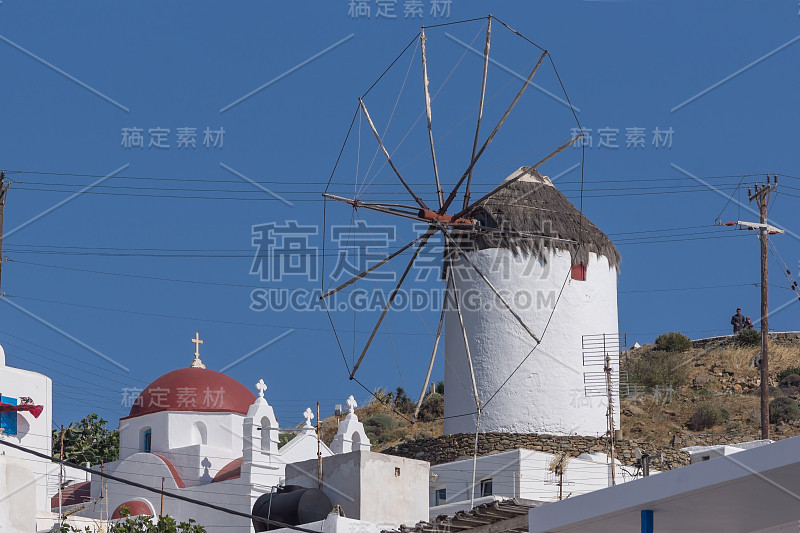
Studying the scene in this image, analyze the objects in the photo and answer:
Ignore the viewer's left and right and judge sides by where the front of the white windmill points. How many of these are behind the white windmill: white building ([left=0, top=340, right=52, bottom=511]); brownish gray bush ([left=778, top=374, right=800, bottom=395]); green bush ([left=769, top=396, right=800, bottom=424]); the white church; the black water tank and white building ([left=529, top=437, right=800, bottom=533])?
2

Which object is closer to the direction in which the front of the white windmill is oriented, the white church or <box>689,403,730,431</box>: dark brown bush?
the white church

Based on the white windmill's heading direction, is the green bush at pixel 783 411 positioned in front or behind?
behind

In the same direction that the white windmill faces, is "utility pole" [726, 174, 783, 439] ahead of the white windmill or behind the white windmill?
behind

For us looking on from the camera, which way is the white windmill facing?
facing the viewer and to the left of the viewer

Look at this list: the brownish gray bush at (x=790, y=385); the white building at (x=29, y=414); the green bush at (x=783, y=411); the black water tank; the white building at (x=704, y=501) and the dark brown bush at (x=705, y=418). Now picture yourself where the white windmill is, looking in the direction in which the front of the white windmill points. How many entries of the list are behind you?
3

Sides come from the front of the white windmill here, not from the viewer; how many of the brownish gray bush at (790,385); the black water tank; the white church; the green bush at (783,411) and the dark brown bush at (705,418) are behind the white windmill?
3

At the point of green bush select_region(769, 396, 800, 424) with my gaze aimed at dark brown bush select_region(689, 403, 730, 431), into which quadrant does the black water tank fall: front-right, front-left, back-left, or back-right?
front-left

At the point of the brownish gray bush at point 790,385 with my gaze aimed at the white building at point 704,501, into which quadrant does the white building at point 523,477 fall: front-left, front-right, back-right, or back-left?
front-right

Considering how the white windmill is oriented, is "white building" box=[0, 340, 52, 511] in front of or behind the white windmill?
in front

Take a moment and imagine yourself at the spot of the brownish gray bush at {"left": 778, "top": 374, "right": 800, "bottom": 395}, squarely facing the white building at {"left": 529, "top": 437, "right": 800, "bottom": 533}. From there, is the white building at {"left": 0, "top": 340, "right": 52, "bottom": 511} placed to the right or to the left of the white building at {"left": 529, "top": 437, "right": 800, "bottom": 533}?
right

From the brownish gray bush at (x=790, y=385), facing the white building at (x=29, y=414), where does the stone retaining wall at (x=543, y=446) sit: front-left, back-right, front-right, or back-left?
front-left

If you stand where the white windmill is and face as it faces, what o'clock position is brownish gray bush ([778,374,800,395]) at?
The brownish gray bush is roughly at 6 o'clock from the white windmill.

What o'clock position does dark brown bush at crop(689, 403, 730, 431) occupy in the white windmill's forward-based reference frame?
The dark brown bush is roughly at 6 o'clock from the white windmill.

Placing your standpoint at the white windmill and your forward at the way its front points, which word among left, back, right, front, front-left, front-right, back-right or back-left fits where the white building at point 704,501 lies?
front-left

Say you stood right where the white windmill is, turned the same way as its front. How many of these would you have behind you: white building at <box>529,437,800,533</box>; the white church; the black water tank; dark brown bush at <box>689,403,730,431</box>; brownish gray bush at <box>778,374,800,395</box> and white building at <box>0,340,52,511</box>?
2

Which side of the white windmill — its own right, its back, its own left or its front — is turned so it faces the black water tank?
front
